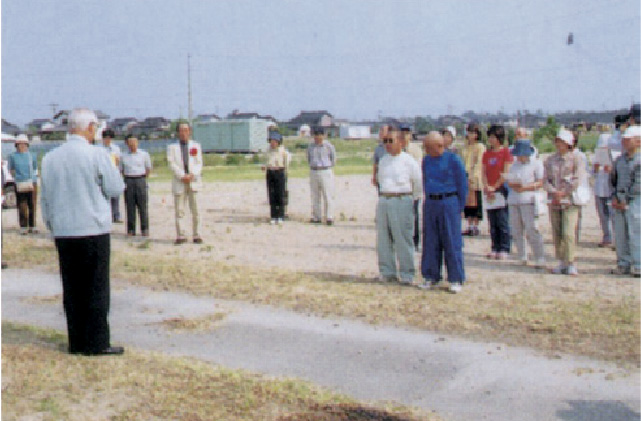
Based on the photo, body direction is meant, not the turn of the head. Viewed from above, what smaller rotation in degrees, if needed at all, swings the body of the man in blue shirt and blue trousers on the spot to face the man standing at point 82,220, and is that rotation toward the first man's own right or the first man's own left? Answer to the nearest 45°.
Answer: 0° — they already face them

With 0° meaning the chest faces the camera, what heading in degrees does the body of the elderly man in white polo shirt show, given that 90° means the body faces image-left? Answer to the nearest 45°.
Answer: approximately 45°

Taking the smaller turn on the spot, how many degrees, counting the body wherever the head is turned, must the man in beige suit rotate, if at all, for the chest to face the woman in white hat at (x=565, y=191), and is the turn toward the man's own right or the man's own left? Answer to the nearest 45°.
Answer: approximately 45° to the man's own left

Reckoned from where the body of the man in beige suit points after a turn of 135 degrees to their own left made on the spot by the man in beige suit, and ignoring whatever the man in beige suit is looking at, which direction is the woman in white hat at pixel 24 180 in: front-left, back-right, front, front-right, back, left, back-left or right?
left

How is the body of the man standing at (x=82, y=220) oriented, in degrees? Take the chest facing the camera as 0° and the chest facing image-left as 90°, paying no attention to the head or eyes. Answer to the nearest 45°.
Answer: approximately 225°

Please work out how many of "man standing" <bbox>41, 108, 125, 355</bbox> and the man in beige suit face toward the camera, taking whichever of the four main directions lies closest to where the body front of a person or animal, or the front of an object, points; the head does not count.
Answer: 1
